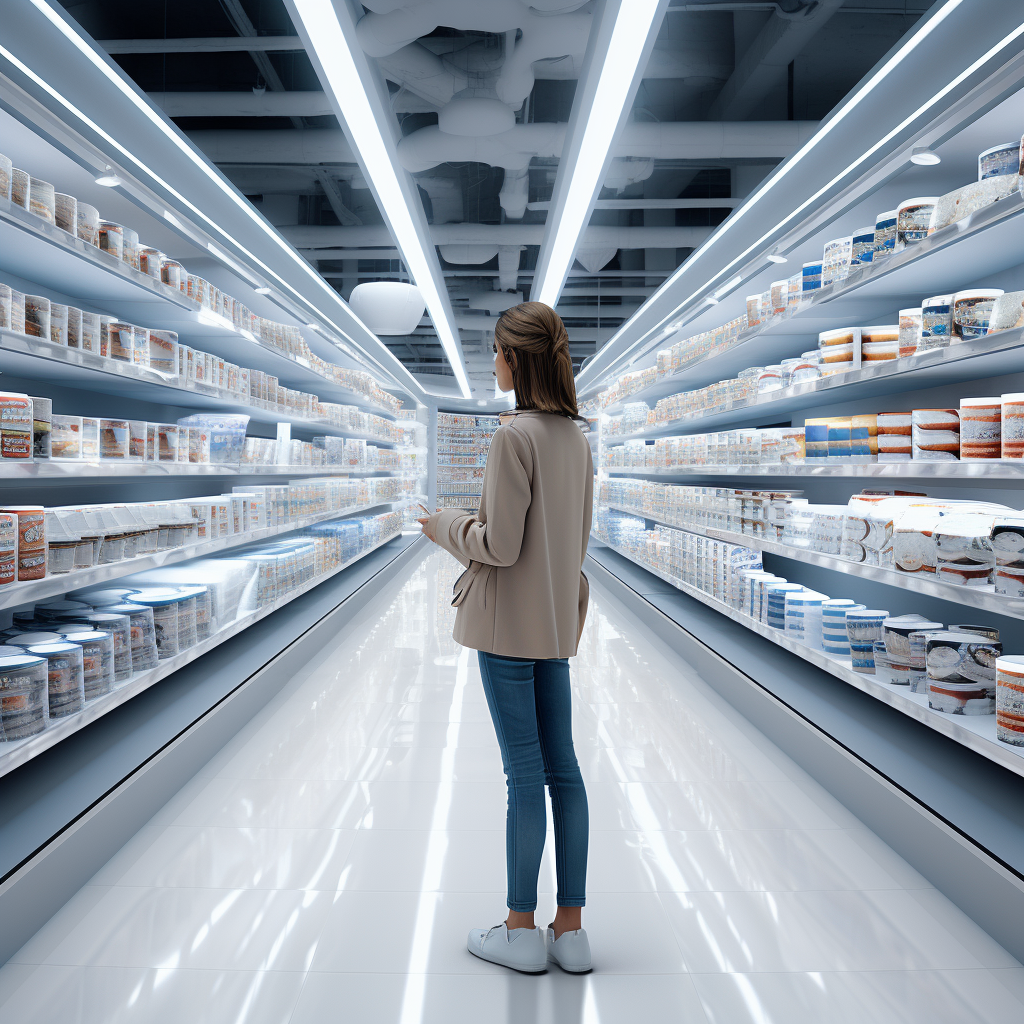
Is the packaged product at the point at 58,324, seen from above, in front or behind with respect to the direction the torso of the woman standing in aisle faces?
in front

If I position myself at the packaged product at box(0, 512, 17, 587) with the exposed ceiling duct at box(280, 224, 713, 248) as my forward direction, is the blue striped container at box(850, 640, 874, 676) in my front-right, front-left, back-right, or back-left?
front-right

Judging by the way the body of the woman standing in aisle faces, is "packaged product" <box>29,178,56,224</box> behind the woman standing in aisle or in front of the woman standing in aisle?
in front

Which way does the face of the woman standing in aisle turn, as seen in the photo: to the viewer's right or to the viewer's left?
to the viewer's left

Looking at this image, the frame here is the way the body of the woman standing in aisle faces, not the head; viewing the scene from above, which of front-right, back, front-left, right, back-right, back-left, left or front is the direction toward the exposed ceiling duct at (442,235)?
front-right

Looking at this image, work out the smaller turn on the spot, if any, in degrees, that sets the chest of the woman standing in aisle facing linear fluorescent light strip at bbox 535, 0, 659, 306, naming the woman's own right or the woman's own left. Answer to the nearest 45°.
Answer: approximately 45° to the woman's own right

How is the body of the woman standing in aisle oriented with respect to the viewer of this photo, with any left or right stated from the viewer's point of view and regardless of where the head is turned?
facing away from the viewer and to the left of the viewer

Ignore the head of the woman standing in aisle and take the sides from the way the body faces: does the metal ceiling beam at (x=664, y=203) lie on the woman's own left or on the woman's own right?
on the woman's own right
